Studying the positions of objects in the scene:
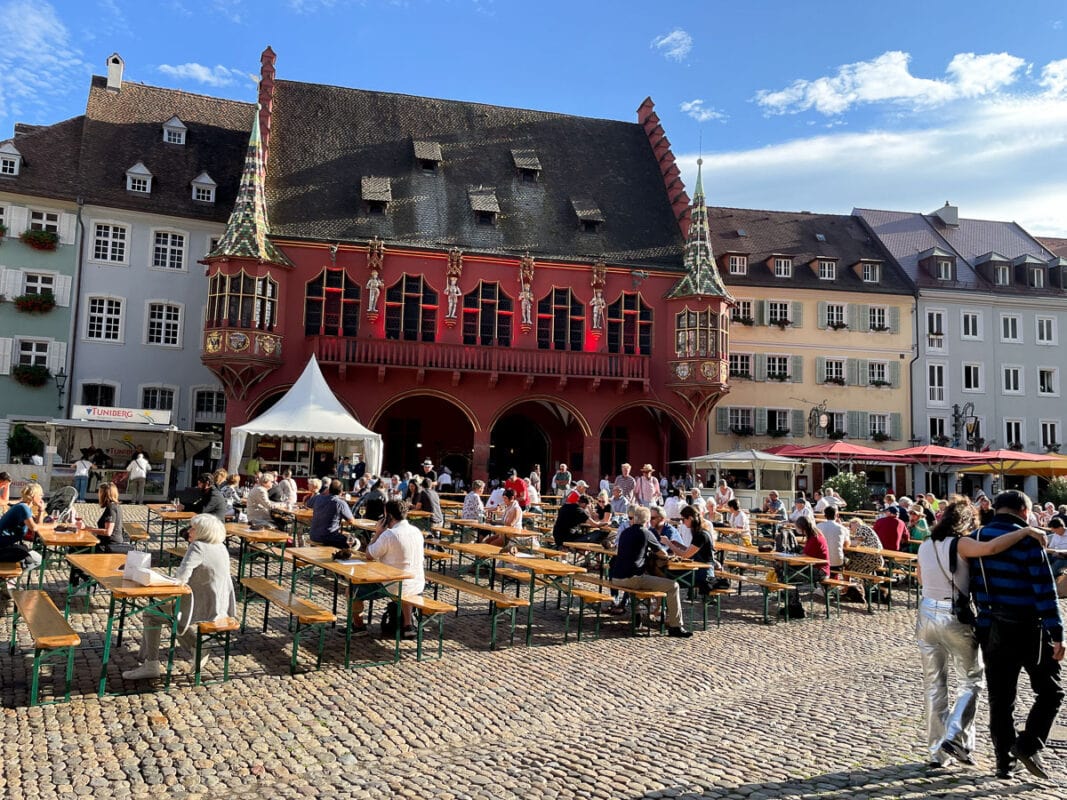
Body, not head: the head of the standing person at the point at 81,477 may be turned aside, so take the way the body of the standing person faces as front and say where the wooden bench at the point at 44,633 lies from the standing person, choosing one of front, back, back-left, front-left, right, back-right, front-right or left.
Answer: back

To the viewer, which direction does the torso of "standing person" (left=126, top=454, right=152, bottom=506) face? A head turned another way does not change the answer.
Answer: away from the camera

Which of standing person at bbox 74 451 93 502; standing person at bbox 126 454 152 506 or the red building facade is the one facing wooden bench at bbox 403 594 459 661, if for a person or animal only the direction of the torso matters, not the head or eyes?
the red building facade

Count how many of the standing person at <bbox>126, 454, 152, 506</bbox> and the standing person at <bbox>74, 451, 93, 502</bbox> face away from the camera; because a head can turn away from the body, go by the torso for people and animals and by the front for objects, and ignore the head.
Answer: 2

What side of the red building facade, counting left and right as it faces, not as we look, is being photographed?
front

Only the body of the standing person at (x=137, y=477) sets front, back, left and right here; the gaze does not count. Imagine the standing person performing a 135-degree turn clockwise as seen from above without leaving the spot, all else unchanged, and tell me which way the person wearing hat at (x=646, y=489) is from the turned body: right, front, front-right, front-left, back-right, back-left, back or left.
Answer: front

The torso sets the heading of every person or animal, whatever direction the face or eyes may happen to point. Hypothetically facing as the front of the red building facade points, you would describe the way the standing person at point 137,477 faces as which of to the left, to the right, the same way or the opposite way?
the opposite way

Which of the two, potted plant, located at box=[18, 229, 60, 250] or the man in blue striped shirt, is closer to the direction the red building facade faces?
the man in blue striped shirt

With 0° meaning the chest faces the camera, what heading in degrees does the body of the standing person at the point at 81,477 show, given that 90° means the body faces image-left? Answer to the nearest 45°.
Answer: approximately 180°

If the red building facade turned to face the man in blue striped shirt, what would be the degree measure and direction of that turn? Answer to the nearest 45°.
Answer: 0° — it already faces them

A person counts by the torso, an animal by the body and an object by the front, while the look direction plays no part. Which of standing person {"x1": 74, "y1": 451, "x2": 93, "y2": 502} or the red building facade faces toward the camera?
the red building facade

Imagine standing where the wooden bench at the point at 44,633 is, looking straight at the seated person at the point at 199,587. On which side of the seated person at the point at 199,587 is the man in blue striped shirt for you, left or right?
right

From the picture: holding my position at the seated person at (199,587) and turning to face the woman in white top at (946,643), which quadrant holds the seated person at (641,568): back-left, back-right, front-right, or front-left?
front-left

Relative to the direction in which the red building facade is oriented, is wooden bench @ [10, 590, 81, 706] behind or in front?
in front
